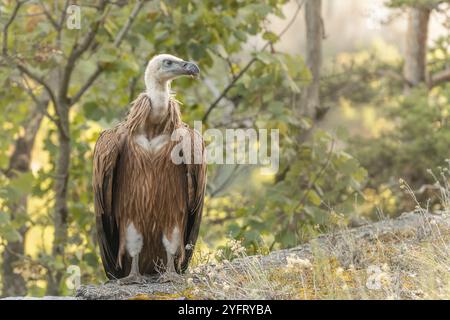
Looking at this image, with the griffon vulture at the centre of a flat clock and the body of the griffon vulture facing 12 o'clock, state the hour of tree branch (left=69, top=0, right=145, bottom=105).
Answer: The tree branch is roughly at 6 o'clock from the griffon vulture.

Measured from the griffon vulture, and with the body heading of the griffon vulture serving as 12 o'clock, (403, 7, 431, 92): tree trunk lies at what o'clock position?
The tree trunk is roughly at 7 o'clock from the griffon vulture.

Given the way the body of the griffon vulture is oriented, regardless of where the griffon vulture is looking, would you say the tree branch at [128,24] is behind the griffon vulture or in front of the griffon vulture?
behind

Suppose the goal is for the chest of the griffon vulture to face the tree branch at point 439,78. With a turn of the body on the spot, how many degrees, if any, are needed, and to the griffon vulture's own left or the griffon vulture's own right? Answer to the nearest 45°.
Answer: approximately 135° to the griffon vulture's own left

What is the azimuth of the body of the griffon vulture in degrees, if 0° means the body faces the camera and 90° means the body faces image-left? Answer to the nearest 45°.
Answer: approximately 0°

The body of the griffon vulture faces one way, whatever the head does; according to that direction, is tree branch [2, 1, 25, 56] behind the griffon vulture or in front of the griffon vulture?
behind

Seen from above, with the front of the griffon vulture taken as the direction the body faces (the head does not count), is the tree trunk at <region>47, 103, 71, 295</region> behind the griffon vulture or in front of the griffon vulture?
behind

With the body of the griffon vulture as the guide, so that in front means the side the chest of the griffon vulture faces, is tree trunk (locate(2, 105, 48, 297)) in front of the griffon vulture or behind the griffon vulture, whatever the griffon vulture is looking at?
behind
